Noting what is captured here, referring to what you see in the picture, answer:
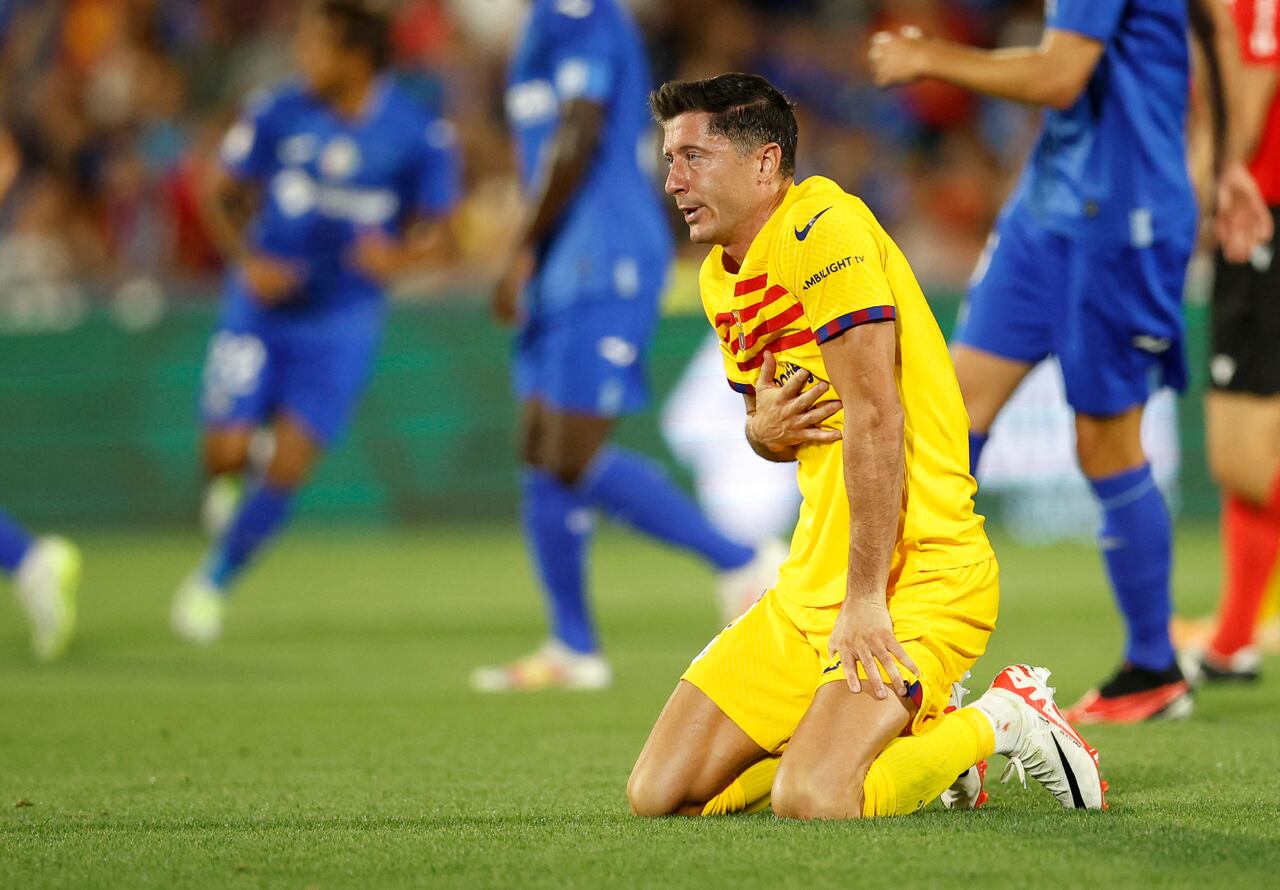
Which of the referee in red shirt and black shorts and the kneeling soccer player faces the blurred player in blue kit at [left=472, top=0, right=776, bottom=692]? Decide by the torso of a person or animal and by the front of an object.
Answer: the referee in red shirt and black shorts

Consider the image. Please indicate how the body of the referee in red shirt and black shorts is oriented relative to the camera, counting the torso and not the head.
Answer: to the viewer's left

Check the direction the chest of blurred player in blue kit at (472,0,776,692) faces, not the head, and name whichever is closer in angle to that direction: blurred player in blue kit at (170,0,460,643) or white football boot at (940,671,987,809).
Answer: the blurred player in blue kit

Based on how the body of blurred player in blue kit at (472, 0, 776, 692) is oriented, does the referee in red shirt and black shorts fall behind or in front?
behind

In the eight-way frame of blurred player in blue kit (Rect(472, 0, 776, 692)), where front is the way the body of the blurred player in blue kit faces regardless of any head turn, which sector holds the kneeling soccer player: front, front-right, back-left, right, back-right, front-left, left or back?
left

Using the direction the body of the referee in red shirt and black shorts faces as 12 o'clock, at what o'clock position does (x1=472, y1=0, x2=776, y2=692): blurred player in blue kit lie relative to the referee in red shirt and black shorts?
The blurred player in blue kit is roughly at 12 o'clock from the referee in red shirt and black shorts.

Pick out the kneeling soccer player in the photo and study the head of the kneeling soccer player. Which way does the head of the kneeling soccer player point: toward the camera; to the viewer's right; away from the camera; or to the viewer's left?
to the viewer's left

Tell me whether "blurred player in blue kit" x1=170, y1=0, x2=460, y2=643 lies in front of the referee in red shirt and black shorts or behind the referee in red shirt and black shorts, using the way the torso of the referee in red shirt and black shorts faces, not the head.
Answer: in front

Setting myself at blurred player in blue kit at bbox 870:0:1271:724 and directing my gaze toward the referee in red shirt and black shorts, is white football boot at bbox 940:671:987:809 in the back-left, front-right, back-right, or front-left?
back-right

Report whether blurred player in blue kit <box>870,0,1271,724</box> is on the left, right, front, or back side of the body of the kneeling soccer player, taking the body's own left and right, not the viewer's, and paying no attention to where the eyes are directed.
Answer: back

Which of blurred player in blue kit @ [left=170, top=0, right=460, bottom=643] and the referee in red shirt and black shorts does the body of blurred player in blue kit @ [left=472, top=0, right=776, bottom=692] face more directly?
the blurred player in blue kit

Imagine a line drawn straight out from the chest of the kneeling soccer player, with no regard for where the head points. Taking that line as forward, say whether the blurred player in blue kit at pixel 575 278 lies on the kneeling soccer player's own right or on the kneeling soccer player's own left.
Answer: on the kneeling soccer player's own right

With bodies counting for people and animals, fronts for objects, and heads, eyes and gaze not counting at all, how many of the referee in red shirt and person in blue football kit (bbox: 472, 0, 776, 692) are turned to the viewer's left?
2

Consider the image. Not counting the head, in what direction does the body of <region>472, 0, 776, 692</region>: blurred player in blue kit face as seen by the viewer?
to the viewer's left

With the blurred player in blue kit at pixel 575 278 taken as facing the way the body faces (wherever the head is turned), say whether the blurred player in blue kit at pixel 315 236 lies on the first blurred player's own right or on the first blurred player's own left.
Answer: on the first blurred player's own right
